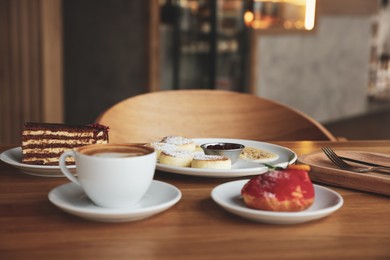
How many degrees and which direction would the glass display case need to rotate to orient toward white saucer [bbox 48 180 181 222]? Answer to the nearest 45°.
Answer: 0° — it already faces it

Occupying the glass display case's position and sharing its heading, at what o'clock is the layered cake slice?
The layered cake slice is roughly at 12 o'clock from the glass display case.

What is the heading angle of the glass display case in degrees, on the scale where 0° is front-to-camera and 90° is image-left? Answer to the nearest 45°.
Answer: approximately 0°

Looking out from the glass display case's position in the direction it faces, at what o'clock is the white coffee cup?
The white coffee cup is roughly at 12 o'clock from the glass display case.

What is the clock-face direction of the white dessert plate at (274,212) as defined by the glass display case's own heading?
The white dessert plate is roughly at 12 o'clock from the glass display case.

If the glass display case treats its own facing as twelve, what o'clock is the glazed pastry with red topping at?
The glazed pastry with red topping is roughly at 12 o'clock from the glass display case.

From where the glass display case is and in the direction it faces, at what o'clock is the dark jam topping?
The dark jam topping is roughly at 12 o'clock from the glass display case.
